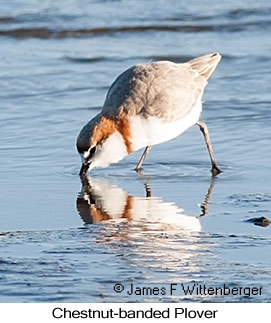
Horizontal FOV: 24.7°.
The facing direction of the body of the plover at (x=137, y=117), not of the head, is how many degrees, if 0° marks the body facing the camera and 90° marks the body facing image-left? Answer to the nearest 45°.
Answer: approximately 90°
